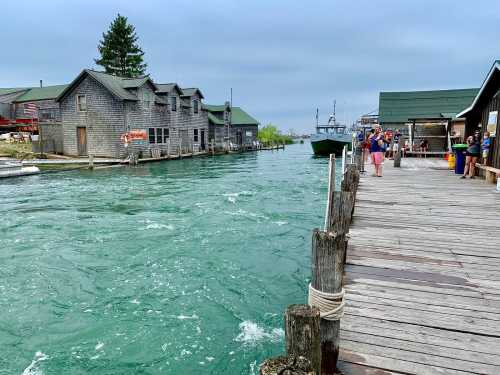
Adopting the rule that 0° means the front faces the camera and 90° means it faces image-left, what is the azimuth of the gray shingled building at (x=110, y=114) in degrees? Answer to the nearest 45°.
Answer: approximately 315°

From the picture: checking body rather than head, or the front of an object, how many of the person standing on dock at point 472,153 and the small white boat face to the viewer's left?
1

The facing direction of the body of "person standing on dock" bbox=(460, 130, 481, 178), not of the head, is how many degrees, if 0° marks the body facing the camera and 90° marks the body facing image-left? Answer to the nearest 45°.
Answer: approximately 90°

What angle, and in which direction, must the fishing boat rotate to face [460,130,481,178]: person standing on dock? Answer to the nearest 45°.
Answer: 0° — it already faces them

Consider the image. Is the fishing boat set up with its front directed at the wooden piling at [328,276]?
yes

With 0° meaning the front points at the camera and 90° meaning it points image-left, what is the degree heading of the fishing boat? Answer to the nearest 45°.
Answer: approximately 0°

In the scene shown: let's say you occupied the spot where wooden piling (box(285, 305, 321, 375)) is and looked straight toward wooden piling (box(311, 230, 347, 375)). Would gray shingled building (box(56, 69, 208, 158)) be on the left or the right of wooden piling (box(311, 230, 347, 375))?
left
